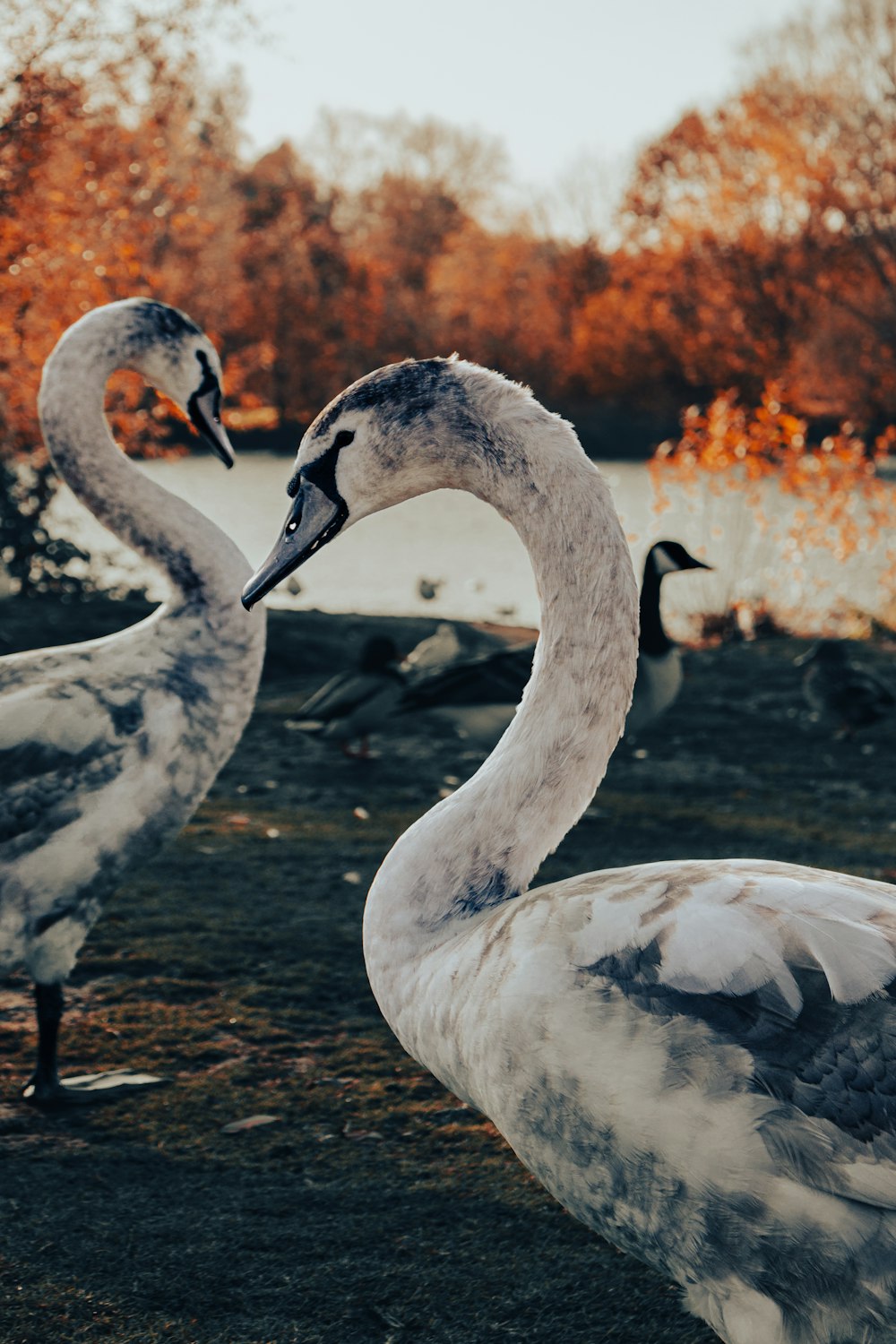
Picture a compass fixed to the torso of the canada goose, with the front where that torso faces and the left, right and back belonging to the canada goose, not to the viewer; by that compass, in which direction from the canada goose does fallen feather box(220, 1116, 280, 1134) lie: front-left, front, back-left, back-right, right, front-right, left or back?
right

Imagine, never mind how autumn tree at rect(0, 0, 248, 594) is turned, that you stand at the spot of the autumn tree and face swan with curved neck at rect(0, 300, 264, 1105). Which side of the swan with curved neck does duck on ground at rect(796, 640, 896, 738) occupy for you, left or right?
left

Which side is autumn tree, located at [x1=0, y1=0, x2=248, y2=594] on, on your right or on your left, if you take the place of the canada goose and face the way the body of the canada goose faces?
on your left

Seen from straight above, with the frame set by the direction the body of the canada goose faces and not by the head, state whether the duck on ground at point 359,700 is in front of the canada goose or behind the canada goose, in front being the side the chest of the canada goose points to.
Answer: behind

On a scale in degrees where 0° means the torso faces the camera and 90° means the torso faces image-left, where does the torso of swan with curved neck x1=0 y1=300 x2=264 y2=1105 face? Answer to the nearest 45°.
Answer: approximately 270°

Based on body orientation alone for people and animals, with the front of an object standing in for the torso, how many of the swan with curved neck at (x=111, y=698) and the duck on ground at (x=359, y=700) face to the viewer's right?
2

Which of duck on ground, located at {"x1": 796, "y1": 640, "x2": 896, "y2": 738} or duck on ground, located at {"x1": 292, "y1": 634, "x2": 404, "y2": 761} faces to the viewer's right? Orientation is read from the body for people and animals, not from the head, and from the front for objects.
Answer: duck on ground, located at {"x1": 292, "y1": 634, "x2": 404, "y2": 761}

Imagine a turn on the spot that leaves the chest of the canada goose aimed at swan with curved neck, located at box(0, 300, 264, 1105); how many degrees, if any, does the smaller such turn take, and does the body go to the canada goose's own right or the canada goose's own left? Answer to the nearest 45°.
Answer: approximately 90° to the canada goose's own right

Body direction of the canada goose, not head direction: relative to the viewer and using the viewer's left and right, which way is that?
facing to the right of the viewer

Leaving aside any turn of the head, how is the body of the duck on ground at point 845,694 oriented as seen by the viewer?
to the viewer's left

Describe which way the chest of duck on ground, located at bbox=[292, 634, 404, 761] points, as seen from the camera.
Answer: to the viewer's right
